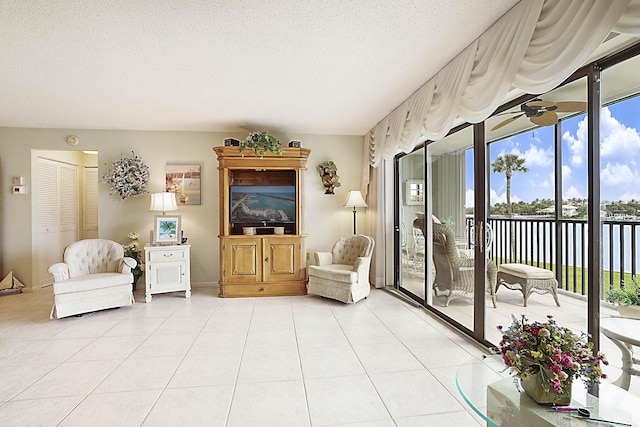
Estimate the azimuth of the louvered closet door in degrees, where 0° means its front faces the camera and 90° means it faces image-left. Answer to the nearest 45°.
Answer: approximately 315°

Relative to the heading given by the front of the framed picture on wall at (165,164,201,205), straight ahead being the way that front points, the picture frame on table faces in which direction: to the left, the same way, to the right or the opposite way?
the same way

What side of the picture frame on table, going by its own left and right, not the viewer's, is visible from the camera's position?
front

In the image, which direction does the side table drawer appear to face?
toward the camera

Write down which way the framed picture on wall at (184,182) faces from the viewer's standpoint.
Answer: facing the viewer

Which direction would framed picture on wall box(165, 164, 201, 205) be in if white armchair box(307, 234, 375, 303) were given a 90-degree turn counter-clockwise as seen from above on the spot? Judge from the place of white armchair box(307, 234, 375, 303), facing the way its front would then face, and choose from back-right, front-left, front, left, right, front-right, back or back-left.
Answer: back-right

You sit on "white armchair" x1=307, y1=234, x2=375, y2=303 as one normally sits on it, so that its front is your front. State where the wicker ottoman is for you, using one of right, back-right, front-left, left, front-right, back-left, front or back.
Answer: left

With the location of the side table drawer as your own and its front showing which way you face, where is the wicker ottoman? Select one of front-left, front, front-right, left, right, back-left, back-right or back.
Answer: front-left

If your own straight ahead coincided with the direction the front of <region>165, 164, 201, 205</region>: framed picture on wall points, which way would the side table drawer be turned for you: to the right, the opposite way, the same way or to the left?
the same way

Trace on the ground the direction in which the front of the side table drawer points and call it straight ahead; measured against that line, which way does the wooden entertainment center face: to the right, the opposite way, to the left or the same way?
the same way

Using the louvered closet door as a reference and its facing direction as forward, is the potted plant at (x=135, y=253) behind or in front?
in front

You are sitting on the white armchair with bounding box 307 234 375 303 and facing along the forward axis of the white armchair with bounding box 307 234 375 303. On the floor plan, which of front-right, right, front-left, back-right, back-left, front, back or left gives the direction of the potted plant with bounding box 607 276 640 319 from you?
left

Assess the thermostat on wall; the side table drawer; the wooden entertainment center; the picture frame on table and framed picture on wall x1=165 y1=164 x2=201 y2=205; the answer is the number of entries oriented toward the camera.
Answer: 5
